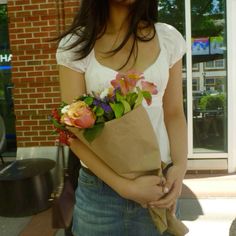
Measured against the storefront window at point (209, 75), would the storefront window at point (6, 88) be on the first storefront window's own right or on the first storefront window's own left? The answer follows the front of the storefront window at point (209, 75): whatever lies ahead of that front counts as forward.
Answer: on the first storefront window's own right

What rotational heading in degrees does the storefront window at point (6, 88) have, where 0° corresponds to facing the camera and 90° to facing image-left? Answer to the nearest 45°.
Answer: approximately 0°

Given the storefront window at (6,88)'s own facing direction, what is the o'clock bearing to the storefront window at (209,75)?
the storefront window at (209,75) is roughly at 10 o'clock from the storefront window at (6,88).

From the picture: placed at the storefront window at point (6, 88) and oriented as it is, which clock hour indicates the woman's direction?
The woman is roughly at 12 o'clock from the storefront window.

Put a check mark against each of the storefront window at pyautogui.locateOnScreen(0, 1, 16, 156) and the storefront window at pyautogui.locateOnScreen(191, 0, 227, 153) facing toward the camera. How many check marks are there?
2
